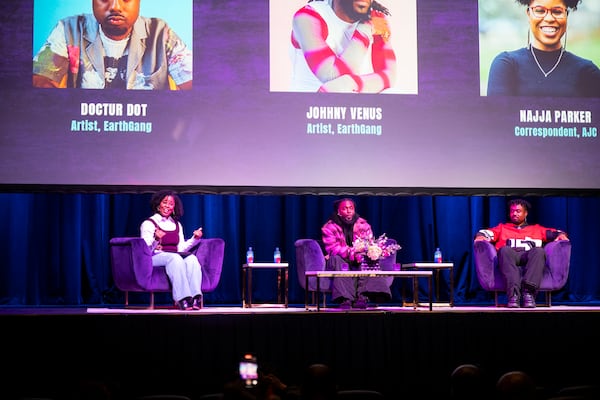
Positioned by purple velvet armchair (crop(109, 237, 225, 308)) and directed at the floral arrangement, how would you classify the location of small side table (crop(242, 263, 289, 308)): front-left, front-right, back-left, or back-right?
front-left

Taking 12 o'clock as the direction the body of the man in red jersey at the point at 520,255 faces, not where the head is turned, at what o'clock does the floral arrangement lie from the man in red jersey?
The floral arrangement is roughly at 2 o'clock from the man in red jersey.

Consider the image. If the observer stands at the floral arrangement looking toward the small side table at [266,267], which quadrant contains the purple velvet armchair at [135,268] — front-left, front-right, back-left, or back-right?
front-left

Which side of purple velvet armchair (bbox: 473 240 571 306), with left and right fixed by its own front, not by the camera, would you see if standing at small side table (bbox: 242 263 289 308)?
right

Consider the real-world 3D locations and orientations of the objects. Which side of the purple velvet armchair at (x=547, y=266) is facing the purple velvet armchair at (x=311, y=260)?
right

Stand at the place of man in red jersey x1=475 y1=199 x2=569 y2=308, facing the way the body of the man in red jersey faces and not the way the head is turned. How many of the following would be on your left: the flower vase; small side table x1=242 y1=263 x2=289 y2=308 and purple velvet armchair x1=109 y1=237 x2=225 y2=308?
0

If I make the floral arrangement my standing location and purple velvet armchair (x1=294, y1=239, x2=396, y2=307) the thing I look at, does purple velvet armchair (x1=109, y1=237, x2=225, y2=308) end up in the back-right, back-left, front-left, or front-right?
front-left

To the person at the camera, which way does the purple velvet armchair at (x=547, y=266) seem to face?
facing the viewer

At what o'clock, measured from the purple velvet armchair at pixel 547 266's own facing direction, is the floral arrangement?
The floral arrangement is roughly at 2 o'clock from the purple velvet armchair.

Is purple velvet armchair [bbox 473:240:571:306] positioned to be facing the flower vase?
no

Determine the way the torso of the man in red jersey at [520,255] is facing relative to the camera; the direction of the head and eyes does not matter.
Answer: toward the camera

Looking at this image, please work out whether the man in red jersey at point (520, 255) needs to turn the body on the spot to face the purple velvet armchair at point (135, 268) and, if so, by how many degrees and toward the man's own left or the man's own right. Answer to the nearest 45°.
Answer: approximately 90° to the man's own right

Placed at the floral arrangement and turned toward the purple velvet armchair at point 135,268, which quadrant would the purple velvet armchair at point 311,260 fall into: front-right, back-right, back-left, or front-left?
front-right
